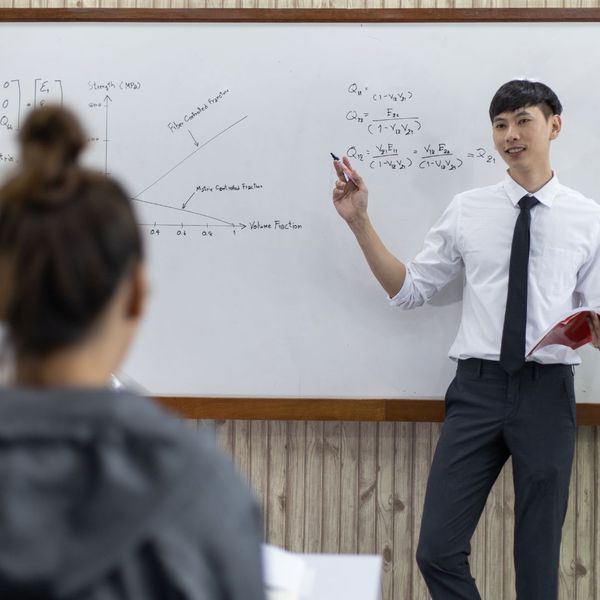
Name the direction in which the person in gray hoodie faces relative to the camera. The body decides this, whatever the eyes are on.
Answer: away from the camera

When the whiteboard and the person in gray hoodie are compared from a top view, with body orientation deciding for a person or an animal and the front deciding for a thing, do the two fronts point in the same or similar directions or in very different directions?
very different directions

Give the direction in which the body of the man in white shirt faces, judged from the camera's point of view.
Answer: toward the camera

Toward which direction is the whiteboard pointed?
toward the camera

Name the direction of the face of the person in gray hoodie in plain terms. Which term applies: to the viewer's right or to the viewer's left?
to the viewer's right

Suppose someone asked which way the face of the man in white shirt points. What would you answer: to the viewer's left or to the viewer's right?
to the viewer's left

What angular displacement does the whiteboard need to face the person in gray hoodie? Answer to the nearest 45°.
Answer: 0° — it already faces them
